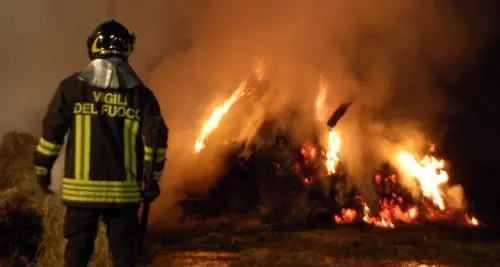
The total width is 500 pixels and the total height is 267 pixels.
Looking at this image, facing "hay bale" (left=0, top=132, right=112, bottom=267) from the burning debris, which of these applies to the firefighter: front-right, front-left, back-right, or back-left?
front-left

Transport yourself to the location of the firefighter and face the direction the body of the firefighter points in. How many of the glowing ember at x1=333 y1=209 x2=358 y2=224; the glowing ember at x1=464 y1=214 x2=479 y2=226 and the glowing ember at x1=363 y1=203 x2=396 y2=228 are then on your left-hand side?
0

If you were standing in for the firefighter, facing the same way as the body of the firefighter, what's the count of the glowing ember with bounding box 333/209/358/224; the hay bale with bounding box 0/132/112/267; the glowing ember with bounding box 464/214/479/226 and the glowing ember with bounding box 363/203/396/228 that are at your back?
0

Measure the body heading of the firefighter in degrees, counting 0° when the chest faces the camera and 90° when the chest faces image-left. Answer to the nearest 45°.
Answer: approximately 180°

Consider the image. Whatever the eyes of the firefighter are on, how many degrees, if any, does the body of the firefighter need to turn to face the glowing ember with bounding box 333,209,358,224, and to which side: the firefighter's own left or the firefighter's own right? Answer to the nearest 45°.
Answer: approximately 45° to the firefighter's own right

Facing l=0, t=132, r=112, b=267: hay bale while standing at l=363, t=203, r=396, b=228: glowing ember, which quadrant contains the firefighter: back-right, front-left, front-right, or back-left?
front-left

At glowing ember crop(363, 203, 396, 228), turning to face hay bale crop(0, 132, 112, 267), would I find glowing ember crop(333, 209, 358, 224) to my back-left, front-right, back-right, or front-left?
front-right

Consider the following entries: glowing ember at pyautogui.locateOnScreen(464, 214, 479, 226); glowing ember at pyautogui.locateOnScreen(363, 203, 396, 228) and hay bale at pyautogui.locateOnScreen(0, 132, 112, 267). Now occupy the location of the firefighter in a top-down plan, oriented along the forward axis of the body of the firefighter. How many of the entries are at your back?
0

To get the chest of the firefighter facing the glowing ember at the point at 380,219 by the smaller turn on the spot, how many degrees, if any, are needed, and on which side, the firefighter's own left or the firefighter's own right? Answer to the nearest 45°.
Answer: approximately 45° to the firefighter's own right

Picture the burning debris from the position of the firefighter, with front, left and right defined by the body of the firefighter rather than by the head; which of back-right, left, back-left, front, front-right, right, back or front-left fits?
front-right

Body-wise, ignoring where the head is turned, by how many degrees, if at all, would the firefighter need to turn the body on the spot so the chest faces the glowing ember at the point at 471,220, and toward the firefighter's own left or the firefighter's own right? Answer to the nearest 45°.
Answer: approximately 45° to the firefighter's own right

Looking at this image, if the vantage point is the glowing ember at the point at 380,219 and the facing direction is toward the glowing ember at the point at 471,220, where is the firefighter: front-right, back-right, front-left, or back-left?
back-right
